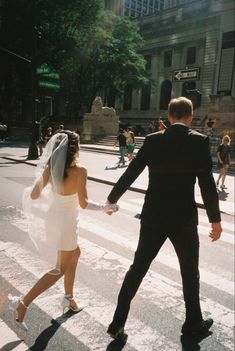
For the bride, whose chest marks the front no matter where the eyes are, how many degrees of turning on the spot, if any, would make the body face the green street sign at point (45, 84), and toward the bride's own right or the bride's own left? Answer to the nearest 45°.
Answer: approximately 45° to the bride's own left

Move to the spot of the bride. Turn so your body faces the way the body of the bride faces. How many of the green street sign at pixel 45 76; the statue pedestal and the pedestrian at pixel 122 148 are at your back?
0

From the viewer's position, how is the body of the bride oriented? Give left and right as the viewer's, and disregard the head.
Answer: facing away from the viewer and to the right of the viewer

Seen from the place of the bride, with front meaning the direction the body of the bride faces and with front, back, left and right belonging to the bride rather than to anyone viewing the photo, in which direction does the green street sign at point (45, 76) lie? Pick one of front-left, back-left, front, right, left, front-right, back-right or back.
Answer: front-left

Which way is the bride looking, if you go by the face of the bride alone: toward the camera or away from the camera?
away from the camera

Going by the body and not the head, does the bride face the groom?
no

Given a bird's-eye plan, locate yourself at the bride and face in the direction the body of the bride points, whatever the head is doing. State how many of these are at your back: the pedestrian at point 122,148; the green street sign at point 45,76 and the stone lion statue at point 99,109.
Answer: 0

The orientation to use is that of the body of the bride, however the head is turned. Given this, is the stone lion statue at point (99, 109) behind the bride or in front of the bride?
in front

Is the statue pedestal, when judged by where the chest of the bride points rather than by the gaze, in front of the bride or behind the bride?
in front

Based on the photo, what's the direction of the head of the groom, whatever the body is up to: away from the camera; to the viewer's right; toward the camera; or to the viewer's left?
away from the camera
